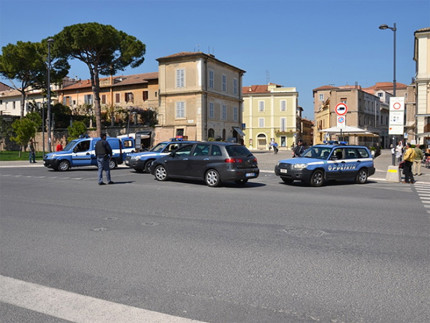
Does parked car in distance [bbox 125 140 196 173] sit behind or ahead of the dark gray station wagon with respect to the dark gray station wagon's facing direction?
ahead

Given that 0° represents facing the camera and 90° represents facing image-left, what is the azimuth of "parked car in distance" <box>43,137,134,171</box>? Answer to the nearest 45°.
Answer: approximately 90°

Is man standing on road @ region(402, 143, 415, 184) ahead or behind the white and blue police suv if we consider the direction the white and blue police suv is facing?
behind

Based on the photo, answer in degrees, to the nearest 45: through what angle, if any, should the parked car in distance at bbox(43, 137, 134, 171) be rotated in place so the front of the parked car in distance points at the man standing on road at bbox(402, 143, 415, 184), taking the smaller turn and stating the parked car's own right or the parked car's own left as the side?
approximately 135° to the parked car's own left

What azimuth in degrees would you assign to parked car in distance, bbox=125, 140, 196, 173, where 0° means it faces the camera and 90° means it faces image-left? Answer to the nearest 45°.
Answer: approximately 45°

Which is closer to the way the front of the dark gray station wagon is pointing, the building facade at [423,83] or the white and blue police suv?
the building facade

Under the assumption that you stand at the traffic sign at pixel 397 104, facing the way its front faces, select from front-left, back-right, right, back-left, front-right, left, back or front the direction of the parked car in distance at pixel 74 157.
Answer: right

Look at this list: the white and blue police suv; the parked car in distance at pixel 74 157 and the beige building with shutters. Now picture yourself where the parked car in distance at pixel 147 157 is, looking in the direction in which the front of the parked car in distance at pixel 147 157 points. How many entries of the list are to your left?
1

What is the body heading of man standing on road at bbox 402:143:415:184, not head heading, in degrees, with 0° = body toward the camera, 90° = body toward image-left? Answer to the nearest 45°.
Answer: approximately 90°

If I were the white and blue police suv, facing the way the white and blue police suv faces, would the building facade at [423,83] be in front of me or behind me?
behind

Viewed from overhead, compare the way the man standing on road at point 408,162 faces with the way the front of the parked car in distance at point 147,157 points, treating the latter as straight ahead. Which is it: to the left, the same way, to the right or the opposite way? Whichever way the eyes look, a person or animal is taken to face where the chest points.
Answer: to the right
